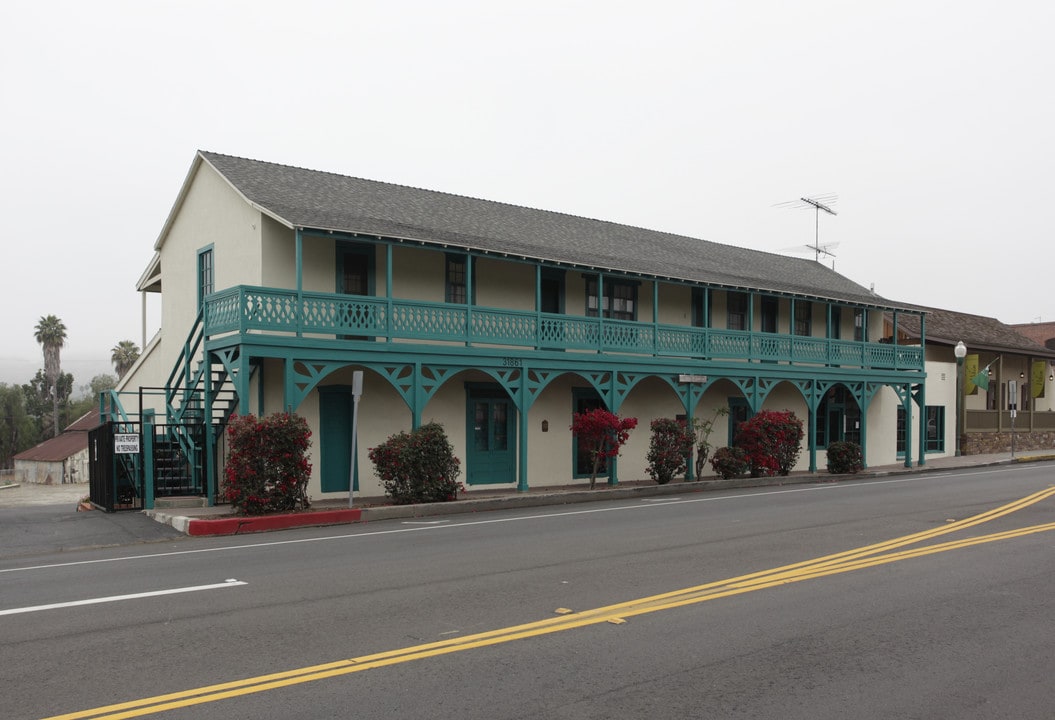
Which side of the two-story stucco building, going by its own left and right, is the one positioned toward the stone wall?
left

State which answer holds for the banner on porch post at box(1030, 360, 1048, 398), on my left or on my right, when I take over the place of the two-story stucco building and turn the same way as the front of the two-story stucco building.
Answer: on my left

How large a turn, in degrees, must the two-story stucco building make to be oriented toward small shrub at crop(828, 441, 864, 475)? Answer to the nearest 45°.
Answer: approximately 90° to its left

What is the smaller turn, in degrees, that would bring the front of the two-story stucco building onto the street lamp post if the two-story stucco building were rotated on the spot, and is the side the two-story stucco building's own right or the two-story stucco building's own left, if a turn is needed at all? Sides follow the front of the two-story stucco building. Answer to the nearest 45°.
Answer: approximately 90° to the two-story stucco building's own left
